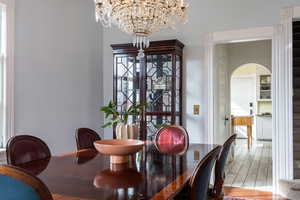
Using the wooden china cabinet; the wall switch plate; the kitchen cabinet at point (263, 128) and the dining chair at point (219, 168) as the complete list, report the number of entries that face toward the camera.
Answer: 3

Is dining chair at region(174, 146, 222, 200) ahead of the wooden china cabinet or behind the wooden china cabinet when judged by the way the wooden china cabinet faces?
ahead

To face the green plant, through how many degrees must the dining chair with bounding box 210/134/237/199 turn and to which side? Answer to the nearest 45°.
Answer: approximately 45° to its right

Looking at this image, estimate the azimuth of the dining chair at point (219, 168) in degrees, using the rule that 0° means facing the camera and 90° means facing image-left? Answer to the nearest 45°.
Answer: approximately 90°

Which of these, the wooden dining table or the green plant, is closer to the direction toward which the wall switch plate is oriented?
the wooden dining table

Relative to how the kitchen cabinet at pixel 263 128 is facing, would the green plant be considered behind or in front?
in front

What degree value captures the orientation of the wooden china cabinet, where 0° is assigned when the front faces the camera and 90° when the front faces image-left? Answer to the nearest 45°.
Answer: approximately 0°

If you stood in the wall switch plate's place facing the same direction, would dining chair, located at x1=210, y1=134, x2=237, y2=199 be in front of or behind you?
in front
